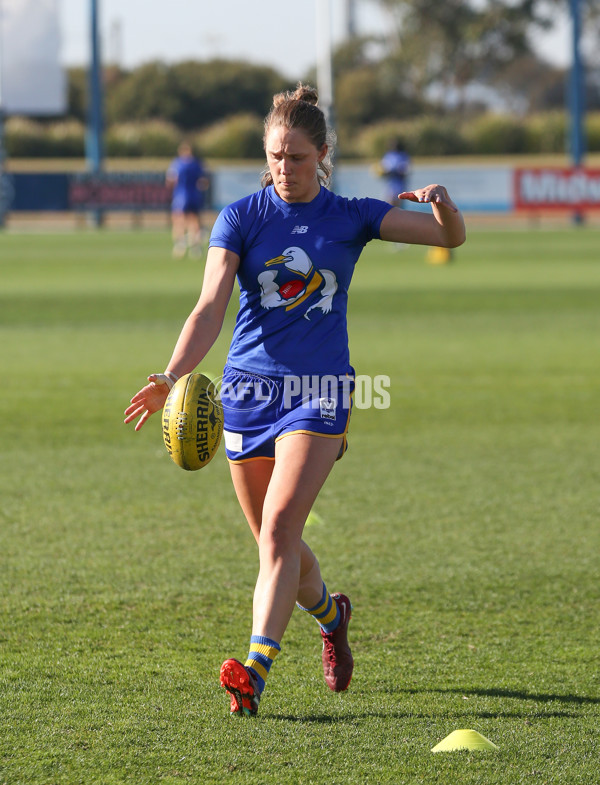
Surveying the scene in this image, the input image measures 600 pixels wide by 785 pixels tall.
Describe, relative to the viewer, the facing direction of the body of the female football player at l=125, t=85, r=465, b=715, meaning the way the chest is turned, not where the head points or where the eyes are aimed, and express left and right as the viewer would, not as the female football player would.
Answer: facing the viewer

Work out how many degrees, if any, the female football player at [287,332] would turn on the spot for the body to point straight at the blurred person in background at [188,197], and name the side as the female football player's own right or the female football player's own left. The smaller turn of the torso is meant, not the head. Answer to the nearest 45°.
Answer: approximately 180°

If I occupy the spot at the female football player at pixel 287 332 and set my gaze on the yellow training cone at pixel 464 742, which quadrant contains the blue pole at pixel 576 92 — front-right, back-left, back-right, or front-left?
back-left

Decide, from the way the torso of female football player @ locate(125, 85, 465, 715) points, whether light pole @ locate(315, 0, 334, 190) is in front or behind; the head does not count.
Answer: behind

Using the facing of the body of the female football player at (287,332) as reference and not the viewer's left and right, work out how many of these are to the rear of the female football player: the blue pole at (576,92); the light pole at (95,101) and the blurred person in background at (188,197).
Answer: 3
